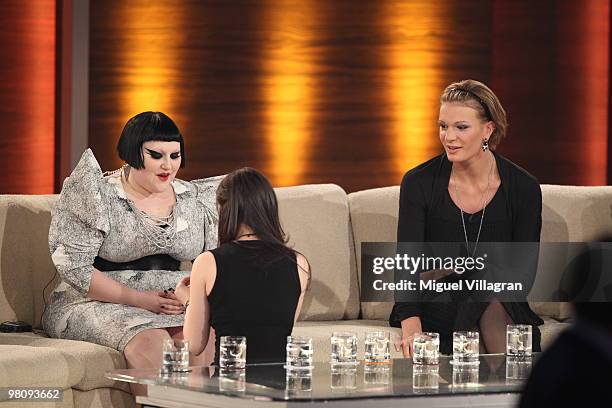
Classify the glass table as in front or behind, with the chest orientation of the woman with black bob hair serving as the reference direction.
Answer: in front

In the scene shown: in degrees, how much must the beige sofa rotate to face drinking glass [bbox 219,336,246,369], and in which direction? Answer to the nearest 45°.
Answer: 0° — it already faces it

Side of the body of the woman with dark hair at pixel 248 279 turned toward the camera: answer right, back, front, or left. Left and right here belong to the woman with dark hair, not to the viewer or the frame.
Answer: back

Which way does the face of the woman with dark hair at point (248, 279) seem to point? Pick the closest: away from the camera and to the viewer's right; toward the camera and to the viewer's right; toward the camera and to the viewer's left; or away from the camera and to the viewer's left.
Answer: away from the camera and to the viewer's left

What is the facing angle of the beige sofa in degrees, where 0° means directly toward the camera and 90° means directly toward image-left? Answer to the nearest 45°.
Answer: approximately 0°

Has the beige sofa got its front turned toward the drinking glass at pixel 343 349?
yes

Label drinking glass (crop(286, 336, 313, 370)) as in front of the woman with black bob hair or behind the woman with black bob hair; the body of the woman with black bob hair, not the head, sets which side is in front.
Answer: in front

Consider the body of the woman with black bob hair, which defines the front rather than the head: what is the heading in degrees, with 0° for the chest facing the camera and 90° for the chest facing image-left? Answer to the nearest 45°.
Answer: approximately 315°

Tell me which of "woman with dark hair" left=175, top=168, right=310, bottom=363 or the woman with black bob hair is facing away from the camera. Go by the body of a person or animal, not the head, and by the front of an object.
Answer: the woman with dark hair

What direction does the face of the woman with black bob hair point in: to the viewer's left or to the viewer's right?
to the viewer's right

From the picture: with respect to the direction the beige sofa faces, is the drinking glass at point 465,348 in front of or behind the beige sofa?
in front

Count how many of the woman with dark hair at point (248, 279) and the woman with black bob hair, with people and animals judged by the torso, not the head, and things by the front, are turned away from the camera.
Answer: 1
